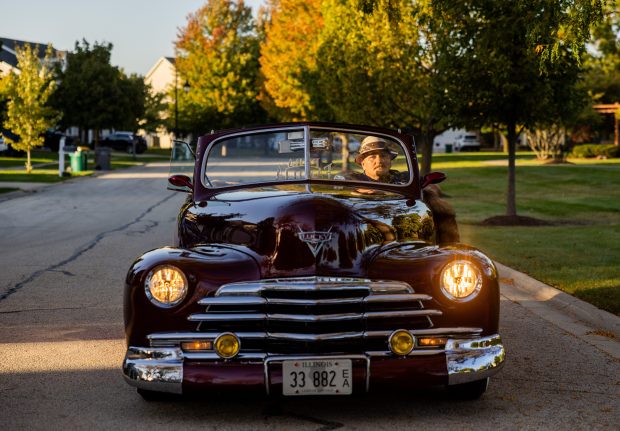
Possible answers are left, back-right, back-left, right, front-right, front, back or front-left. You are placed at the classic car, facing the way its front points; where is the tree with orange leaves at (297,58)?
back

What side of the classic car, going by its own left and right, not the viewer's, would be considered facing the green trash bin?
back

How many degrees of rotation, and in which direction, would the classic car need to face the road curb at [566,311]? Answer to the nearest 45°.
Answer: approximately 135° to its left

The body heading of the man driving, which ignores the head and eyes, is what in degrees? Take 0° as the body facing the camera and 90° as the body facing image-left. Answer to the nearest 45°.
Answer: approximately 0°

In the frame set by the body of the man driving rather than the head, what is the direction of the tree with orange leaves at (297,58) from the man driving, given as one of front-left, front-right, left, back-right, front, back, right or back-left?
back

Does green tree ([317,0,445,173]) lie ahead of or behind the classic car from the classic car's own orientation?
behind

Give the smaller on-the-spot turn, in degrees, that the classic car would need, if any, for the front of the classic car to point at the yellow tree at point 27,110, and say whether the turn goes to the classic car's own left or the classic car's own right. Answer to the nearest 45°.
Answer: approximately 180°
